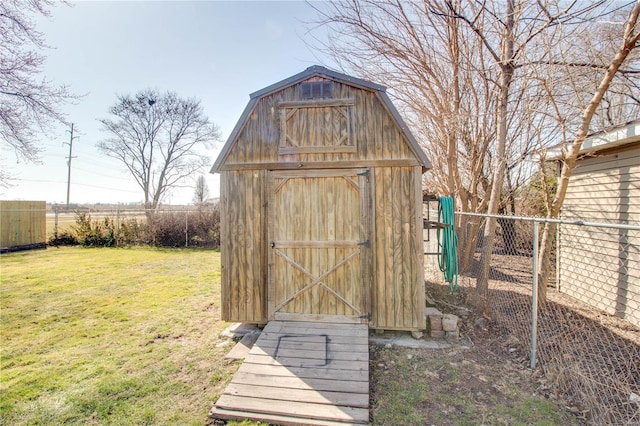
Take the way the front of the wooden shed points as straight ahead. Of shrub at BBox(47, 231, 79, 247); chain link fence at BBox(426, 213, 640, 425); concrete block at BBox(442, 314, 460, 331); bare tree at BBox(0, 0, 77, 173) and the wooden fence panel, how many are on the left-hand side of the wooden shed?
2

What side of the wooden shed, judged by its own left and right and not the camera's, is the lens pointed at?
front

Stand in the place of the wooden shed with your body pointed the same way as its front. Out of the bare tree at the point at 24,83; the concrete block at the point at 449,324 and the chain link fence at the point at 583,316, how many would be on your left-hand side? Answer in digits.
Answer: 2

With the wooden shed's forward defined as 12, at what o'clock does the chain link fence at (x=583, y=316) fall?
The chain link fence is roughly at 9 o'clock from the wooden shed.

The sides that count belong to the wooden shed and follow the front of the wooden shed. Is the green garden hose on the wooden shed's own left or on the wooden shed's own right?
on the wooden shed's own left

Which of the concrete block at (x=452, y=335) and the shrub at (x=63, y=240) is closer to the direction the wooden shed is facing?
the concrete block

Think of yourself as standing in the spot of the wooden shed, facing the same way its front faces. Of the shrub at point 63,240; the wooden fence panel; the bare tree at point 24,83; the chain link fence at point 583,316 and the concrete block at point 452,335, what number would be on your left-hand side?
2

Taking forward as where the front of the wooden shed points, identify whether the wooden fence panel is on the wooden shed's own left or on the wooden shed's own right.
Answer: on the wooden shed's own right

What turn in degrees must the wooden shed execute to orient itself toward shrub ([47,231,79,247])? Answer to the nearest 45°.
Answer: approximately 135° to its right

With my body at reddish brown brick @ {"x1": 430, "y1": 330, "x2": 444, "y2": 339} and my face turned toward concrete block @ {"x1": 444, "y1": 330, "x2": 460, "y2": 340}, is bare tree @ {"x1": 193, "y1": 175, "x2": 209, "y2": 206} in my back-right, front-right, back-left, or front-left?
back-left

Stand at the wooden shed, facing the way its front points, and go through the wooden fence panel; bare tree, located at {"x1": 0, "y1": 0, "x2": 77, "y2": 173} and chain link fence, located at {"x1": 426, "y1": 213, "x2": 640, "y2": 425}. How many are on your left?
1
